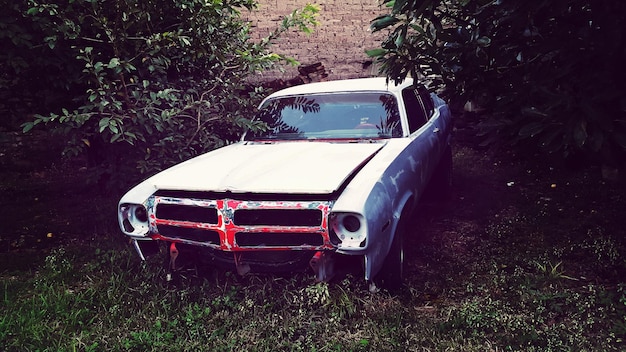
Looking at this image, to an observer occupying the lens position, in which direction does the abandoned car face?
facing the viewer and to the left of the viewer

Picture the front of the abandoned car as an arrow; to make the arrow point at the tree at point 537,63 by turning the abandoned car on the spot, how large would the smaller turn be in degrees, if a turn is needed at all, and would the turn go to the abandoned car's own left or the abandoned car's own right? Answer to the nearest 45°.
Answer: approximately 135° to the abandoned car's own left
